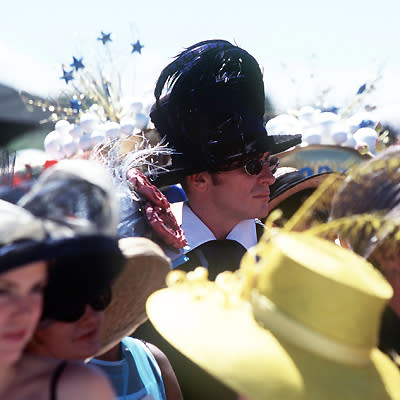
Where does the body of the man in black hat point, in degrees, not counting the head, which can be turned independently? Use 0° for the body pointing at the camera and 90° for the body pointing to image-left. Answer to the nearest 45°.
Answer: approximately 315°

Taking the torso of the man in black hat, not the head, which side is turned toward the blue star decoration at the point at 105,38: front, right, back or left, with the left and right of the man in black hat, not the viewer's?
back

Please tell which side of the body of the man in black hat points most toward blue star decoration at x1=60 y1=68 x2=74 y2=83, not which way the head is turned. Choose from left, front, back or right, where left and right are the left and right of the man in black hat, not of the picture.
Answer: back

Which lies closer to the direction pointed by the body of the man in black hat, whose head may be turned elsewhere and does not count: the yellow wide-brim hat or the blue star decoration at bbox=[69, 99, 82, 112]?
the yellow wide-brim hat

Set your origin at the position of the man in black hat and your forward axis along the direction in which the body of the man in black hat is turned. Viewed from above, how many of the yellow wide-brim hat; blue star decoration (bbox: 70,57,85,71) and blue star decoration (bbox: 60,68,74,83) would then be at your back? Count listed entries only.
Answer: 2

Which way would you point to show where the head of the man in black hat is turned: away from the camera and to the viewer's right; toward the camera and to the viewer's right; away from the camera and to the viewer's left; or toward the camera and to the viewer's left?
toward the camera and to the viewer's right

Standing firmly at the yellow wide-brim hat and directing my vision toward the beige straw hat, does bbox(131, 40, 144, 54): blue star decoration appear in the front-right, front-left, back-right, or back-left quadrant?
front-right

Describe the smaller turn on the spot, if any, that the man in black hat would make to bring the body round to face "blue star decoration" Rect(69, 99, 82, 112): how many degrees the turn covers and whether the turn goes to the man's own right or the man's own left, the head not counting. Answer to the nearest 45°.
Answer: approximately 180°

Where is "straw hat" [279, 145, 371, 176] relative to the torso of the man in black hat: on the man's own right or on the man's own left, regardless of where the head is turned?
on the man's own left

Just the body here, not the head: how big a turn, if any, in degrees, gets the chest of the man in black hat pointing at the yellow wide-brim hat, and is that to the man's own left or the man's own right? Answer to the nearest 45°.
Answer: approximately 45° to the man's own right
